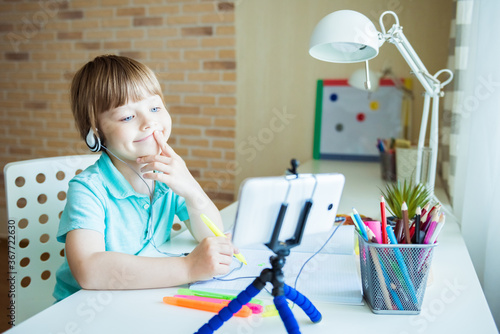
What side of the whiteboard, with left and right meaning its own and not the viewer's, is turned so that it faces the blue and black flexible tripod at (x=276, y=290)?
front

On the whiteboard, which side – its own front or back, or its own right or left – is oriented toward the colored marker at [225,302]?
front

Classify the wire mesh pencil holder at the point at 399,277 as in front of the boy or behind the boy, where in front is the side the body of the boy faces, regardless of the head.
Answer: in front

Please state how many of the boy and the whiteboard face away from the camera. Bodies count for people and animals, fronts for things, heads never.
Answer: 0

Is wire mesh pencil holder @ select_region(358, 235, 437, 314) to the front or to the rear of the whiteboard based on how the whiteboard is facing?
to the front

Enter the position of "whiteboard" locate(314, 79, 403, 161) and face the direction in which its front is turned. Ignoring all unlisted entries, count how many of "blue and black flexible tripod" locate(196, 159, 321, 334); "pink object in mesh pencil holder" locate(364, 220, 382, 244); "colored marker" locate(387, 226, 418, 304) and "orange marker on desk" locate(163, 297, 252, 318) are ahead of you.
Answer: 4

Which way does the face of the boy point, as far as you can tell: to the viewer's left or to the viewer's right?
to the viewer's right

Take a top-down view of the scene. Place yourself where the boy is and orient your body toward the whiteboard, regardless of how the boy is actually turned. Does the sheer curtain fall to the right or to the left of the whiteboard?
right

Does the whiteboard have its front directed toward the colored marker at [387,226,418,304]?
yes

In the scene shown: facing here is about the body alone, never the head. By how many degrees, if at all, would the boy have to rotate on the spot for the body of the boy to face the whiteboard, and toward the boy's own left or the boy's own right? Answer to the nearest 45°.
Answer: approximately 90° to the boy's own left
